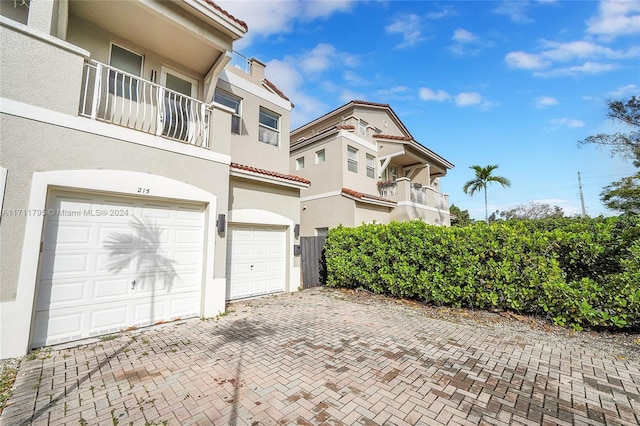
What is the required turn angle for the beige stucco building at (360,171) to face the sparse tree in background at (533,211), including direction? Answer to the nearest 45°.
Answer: approximately 90° to its left

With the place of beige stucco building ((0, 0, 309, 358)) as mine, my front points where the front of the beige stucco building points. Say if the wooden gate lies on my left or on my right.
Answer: on my left

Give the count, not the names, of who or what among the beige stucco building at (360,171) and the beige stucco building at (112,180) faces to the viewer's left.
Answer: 0

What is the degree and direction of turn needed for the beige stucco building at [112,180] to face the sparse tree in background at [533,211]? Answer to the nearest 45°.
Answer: approximately 45° to its left

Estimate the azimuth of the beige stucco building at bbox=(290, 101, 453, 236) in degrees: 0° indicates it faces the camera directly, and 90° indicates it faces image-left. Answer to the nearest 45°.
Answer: approximately 315°

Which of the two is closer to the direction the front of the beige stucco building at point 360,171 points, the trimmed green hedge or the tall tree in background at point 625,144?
the trimmed green hedge

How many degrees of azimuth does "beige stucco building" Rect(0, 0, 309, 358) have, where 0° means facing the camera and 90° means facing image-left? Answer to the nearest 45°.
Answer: approximately 315°

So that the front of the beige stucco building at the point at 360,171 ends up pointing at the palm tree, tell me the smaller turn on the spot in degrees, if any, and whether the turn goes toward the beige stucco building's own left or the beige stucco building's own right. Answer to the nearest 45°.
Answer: approximately 90° to the beige stucco building's own left

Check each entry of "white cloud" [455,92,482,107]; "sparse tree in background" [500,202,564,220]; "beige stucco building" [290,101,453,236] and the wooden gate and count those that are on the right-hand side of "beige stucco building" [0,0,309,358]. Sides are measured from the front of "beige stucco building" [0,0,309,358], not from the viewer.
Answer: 0
